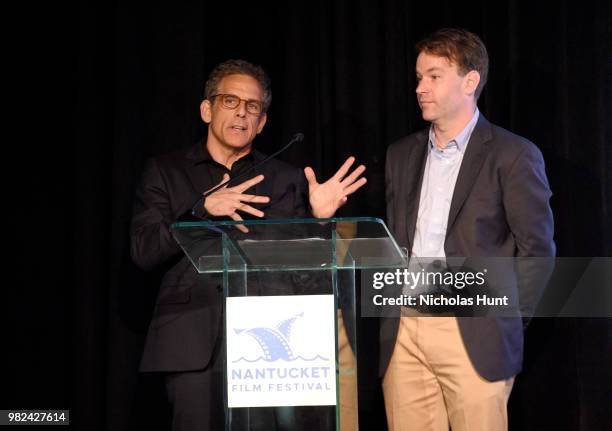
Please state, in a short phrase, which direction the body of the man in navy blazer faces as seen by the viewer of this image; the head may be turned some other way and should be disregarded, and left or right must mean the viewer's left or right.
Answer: facing the viewer and to the left of the viewer

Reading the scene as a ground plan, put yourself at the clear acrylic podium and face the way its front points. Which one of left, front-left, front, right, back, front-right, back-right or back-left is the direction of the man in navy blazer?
back-left

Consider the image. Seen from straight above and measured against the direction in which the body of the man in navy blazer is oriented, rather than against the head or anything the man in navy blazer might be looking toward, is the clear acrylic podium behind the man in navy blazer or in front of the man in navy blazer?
in front

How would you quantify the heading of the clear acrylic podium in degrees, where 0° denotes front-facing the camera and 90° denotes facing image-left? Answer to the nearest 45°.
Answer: approximately 0°

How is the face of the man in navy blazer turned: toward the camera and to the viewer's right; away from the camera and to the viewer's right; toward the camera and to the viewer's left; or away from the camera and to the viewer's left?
toward the camera and to the viewer's left

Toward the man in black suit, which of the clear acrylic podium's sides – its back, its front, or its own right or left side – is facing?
back

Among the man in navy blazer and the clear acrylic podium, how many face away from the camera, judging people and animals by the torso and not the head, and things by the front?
0
